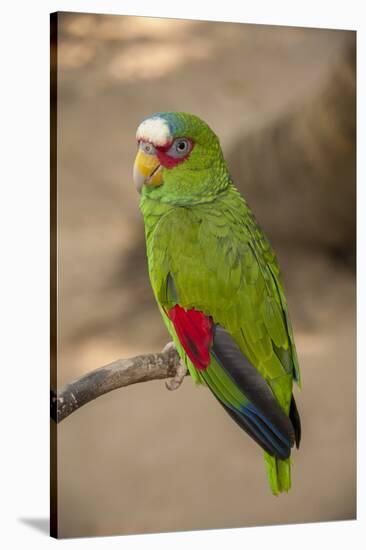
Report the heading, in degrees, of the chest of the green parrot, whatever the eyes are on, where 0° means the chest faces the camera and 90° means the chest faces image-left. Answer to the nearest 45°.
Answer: approximately 90°
